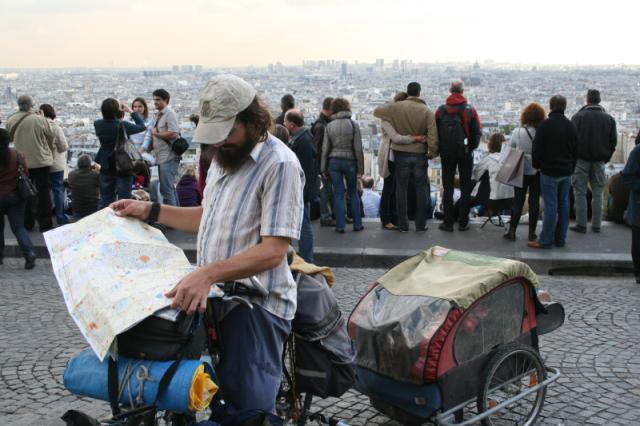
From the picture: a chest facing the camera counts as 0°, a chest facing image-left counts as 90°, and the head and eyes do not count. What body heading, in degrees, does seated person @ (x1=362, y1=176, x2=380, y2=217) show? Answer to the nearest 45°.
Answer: approximately 180°

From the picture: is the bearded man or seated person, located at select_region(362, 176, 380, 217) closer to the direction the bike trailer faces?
the bearded man

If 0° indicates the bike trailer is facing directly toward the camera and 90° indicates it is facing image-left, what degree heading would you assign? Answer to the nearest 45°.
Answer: approximately 45°

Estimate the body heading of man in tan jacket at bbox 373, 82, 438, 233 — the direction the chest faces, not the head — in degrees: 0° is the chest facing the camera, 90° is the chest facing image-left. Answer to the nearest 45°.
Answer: approximately 180°

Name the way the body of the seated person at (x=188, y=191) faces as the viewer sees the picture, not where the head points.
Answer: away from the camera

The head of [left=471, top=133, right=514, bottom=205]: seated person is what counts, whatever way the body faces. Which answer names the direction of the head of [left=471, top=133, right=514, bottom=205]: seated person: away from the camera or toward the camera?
away from the camera

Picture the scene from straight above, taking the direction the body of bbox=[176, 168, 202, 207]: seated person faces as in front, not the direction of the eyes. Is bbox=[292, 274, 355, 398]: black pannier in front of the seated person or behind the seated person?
behind

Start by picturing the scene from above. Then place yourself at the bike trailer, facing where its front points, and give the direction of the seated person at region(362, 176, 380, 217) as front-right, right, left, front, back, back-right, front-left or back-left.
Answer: back-right

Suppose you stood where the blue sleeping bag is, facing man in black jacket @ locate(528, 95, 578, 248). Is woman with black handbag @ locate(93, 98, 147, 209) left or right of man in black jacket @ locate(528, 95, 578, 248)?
left

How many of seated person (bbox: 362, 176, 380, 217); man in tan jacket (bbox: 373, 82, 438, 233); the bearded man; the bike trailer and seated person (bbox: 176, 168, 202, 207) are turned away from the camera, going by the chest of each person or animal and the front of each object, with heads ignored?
3

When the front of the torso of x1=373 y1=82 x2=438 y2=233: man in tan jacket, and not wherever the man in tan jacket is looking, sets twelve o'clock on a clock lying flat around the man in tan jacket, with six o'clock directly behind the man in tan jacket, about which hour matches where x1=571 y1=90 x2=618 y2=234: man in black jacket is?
The man in black jacket is roughly at 3 o'clock from the man in tan jacket.

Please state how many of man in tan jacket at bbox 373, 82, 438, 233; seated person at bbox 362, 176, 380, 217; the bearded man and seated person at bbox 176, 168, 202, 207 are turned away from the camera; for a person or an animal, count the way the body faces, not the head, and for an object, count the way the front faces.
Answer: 3

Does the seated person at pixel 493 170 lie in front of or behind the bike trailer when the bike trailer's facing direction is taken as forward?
behind

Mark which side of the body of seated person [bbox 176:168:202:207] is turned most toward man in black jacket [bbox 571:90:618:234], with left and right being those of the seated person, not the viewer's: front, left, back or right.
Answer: right

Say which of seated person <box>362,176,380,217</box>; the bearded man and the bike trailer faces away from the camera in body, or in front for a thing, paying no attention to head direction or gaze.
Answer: the seated person
